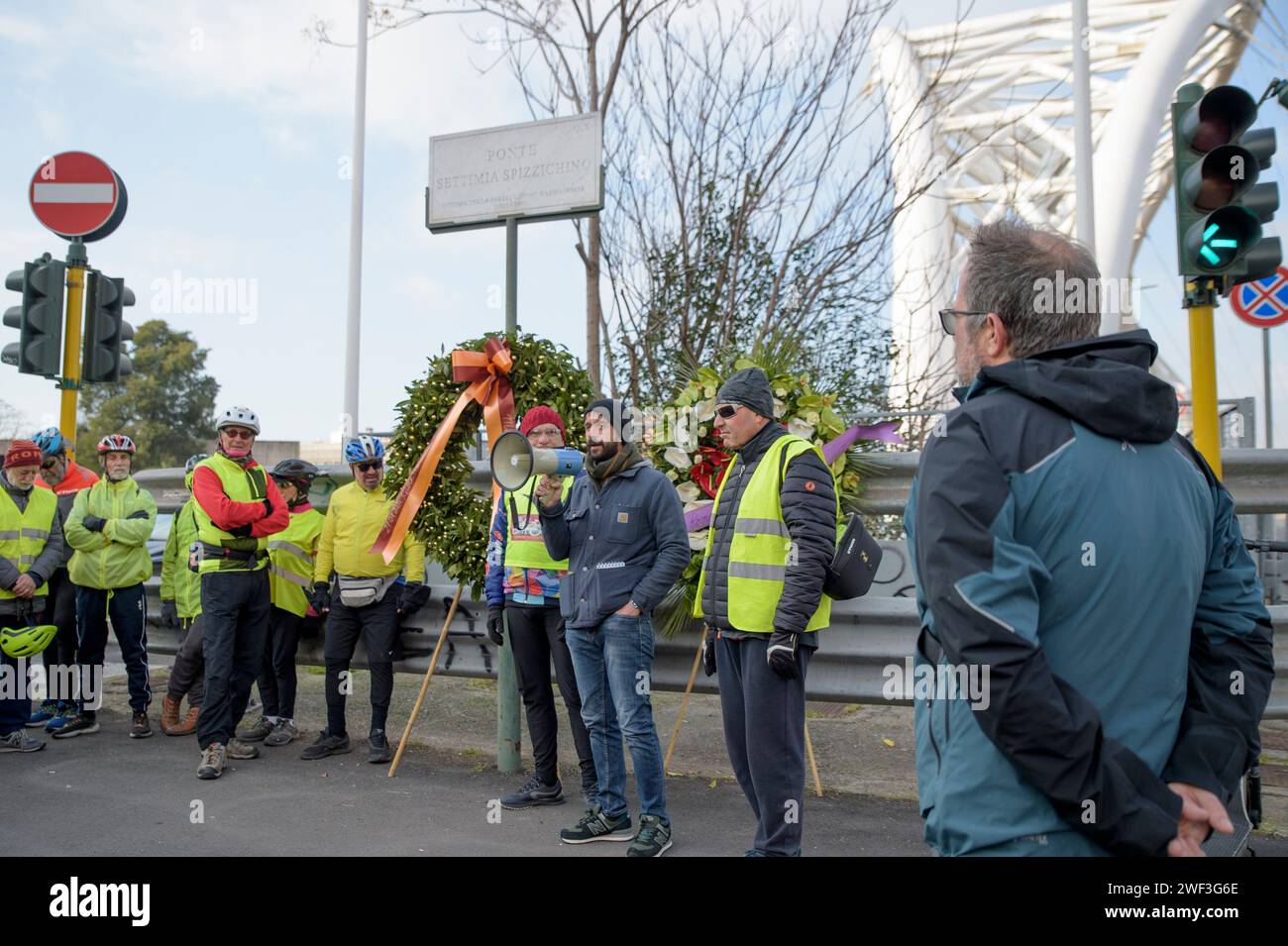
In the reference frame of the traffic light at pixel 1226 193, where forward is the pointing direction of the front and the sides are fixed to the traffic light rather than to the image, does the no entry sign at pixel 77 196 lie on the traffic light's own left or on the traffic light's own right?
on the traffic light's own right

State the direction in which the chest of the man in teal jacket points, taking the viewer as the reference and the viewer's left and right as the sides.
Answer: facing away from the viewer and to the left of the viewer

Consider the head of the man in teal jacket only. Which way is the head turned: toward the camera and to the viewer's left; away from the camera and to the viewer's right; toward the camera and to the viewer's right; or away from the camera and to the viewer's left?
away from the camera and to the viewer's left

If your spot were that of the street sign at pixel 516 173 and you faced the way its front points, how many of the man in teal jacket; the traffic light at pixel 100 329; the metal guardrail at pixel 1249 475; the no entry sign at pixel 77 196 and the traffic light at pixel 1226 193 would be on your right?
2

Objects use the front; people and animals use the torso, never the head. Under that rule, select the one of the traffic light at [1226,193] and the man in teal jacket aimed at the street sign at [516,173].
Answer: the man in teal jacket

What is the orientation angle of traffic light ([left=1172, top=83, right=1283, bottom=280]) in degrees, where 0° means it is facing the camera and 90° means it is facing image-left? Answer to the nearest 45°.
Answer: approximately 315°

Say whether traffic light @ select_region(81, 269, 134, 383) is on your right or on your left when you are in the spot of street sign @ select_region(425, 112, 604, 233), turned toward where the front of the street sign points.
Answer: on your right
